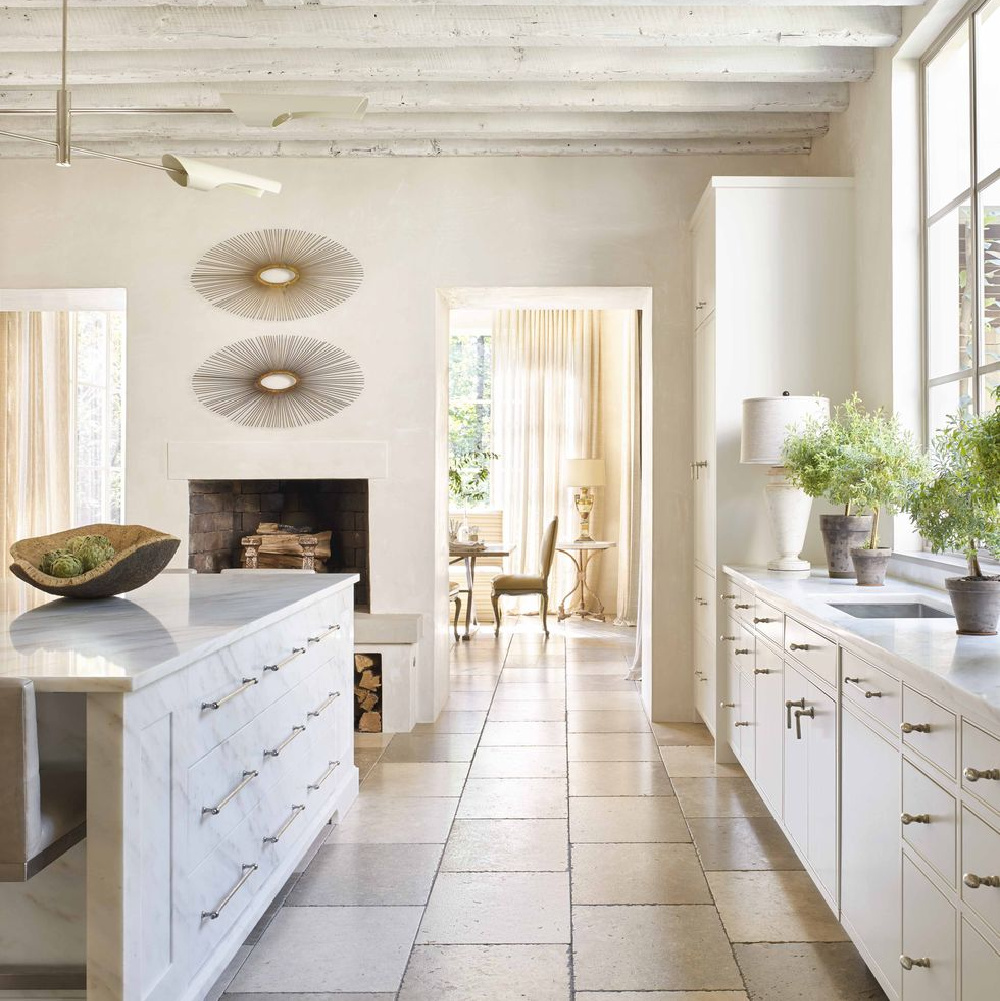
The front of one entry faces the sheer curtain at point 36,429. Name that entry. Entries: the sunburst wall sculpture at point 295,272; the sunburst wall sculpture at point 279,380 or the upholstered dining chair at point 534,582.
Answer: the upholstered dining chair

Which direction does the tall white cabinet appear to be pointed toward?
to the viewer's left

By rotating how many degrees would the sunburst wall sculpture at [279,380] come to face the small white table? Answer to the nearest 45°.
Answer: approximately 135° to its left

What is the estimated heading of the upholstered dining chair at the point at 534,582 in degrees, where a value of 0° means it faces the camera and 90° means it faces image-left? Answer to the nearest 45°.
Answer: approximately 90°

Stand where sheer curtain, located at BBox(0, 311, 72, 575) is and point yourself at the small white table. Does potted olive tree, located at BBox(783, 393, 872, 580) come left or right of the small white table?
right

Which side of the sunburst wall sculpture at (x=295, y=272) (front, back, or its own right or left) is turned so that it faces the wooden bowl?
front

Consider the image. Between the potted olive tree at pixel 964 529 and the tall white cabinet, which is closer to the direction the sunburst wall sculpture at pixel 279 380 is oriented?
the potted olive tree

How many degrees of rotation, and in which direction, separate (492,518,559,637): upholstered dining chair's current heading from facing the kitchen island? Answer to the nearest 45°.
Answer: approximately 90° to its left

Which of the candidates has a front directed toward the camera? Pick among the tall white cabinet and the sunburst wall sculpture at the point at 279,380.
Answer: the sunburst wall sculpture

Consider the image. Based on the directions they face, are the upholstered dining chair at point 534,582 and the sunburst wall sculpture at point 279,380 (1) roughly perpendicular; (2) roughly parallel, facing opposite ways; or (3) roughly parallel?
roughly perpendicular

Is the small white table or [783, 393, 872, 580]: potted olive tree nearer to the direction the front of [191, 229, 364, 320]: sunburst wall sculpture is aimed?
the potted olive tree

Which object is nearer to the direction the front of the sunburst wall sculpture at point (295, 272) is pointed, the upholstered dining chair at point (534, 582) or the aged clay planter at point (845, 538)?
the aged clay planter

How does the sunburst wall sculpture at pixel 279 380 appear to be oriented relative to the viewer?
toward the camera

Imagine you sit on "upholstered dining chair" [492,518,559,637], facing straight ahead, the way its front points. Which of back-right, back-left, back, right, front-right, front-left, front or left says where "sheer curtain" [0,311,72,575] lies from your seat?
front
